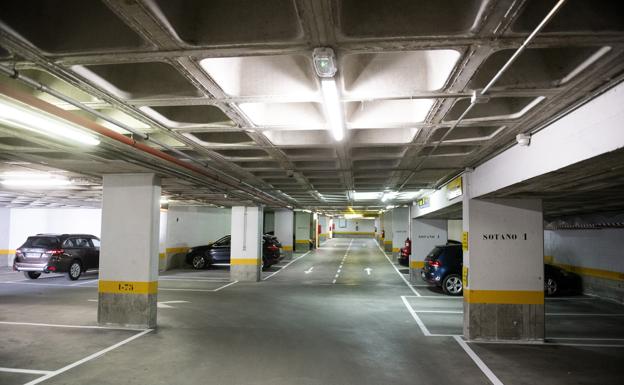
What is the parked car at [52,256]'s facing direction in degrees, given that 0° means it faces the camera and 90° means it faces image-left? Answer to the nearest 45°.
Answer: approximately 225°

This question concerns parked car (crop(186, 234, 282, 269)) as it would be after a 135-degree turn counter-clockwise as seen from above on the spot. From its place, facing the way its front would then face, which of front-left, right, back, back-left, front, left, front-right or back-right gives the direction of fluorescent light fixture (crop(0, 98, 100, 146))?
front-right

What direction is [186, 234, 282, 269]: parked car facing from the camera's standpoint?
to the viewer's left

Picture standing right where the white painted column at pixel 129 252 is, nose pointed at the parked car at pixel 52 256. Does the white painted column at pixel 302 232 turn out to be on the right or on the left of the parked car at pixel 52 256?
right
